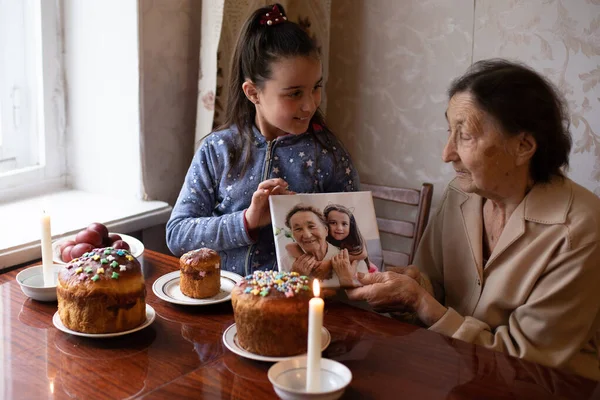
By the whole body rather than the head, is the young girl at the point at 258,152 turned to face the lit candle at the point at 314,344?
yes

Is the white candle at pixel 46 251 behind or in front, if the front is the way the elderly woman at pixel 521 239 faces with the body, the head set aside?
in front

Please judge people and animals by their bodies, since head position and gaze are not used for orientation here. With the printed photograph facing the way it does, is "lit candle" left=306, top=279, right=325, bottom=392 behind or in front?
in front

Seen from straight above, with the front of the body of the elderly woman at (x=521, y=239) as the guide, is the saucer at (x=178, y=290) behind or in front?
in front

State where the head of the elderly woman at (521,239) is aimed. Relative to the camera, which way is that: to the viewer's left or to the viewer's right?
to the viewer's left

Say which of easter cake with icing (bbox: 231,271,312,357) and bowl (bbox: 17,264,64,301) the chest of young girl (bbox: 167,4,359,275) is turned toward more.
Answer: the easter cake with icing

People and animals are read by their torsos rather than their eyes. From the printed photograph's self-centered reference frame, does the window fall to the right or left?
on its right

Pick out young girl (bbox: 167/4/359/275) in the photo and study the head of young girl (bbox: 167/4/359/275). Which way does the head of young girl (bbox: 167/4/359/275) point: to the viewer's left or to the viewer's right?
to the viewer's right

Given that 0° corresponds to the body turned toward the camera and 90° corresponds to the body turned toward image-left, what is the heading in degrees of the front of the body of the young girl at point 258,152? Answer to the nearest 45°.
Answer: approximately 0°

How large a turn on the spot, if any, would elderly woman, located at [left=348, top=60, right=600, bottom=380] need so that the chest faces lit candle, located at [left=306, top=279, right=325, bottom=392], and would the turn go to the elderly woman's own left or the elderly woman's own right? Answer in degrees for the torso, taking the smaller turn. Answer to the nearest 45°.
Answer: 0° — they already face it

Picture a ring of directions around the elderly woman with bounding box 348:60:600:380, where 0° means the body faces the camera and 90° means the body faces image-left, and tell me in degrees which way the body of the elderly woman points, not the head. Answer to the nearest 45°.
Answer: approximately 45°
